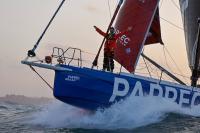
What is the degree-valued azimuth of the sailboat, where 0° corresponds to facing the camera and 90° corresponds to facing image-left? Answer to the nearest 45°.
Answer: approximately 45°

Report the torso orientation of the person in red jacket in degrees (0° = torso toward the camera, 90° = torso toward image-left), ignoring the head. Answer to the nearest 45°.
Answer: approximately 0°
